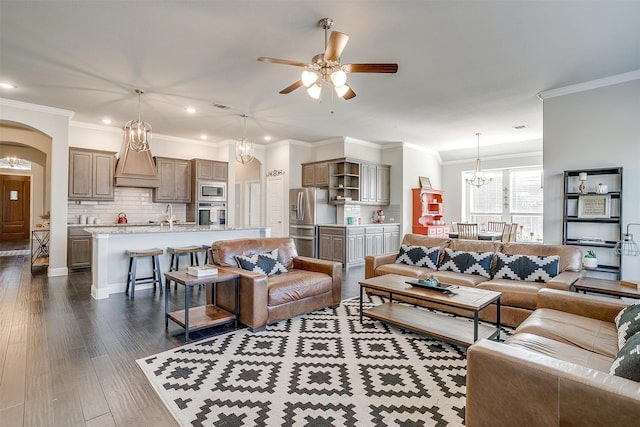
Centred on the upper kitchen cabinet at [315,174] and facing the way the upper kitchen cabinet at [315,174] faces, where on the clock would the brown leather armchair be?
The brown leather armchair is roughly at 12 o'clock from the upper kitchen cabinet.

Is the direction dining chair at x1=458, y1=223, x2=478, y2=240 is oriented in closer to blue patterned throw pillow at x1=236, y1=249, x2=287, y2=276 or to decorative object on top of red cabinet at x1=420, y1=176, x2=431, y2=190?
the decorative object on top of red cabinet

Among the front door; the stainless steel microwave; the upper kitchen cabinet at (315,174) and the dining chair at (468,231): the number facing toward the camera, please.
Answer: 3

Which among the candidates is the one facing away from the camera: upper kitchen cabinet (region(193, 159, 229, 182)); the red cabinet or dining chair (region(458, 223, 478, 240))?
the dining chair

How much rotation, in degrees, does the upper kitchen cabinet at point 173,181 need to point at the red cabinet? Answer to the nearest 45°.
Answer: approximately 90° to its left

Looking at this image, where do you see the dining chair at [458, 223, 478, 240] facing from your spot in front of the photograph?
facing away from the viewer

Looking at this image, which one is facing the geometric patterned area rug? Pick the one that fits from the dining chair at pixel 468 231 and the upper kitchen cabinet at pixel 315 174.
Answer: the upper kitchen cabinet

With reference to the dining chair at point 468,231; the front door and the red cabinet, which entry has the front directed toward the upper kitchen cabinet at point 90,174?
the front door
